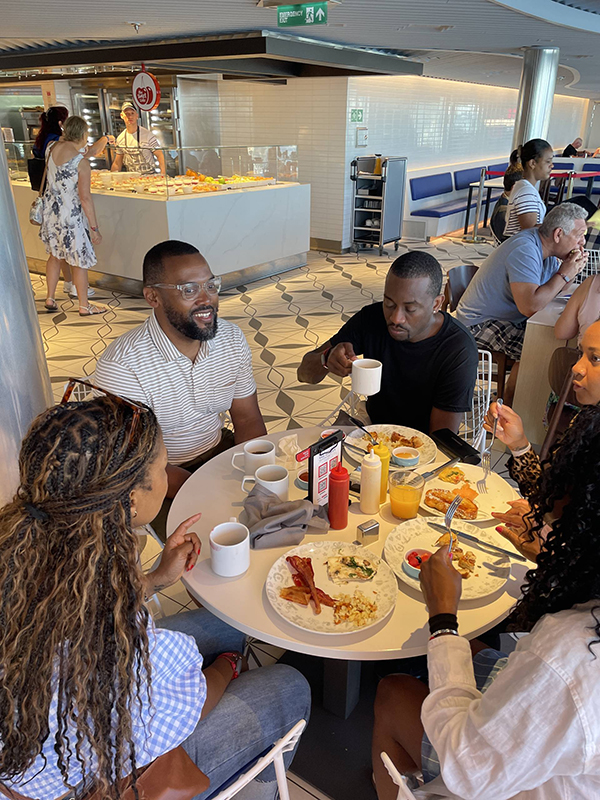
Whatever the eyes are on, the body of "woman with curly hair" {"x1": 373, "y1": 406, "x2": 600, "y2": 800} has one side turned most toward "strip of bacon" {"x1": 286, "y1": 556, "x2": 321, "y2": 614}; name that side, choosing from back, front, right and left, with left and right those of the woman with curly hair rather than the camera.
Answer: front

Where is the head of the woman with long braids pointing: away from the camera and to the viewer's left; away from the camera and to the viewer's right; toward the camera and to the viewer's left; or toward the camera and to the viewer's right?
away from the camera and to the viewer's right

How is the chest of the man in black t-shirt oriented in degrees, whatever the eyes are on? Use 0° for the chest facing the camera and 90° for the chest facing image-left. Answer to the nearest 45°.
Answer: approximately 45°

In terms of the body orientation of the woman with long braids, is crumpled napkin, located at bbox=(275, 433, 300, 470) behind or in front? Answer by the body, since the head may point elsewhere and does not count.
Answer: in front

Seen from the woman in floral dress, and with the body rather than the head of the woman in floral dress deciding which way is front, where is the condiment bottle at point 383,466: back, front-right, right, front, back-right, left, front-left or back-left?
back-right

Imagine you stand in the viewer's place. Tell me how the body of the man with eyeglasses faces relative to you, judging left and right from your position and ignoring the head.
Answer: facing the viewer and to the right of the viewer

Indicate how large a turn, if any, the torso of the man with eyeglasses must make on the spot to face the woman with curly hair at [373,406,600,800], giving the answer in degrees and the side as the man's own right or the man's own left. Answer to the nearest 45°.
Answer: approximately 45° to the man's own right

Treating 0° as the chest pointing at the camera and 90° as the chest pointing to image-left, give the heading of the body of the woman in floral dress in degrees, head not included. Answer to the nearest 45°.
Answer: approximately 225°

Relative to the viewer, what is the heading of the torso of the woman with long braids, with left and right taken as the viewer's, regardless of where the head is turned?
facing away from the viewer and to the right of the viewer

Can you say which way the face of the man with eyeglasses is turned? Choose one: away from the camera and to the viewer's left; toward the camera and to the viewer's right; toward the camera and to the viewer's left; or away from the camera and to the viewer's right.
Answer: toward the camera and to the viewer's right

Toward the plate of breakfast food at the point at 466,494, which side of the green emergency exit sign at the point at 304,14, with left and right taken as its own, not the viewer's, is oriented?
front

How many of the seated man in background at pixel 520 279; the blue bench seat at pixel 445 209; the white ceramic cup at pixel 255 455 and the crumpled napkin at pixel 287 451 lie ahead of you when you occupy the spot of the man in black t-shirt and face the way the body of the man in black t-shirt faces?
2

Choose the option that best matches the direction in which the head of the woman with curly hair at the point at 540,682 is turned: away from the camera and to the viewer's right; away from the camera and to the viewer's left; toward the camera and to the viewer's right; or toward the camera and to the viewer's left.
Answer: away from the camera and to the viewer's left

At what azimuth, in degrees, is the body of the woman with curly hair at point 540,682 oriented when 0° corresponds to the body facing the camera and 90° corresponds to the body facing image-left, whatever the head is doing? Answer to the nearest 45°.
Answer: approximately 135°
